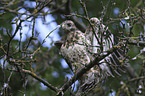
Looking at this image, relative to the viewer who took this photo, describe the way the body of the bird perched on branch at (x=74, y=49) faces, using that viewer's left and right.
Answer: facing the viewer and to the left of the viewer
